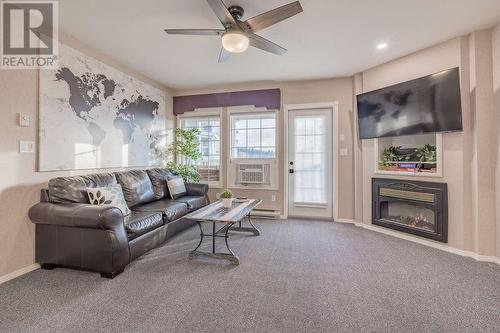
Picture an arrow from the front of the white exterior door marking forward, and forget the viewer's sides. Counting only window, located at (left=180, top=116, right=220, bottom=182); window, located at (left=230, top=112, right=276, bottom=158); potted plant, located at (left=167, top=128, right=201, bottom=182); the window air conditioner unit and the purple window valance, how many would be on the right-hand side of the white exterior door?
5

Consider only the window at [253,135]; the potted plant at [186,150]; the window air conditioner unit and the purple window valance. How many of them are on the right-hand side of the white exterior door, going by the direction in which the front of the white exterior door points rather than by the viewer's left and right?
4

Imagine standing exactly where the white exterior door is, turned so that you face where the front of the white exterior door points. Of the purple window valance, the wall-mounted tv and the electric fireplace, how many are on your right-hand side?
1

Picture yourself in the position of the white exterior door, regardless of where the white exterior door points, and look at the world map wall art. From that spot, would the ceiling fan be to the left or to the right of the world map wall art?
left

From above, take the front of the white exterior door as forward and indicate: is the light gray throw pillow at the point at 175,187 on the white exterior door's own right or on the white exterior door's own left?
on the white exterior door's own right

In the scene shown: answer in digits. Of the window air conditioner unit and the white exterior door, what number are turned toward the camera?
2

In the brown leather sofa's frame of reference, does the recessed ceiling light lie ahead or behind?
ahead

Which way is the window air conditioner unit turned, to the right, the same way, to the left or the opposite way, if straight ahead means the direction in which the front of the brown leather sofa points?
to the right

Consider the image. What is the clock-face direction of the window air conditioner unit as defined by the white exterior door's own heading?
The window air conditioner unit is roughly at 3 o'clock from the white exterior door.
